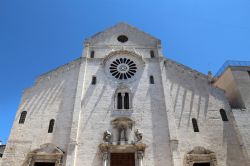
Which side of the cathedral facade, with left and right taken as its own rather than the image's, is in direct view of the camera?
front
